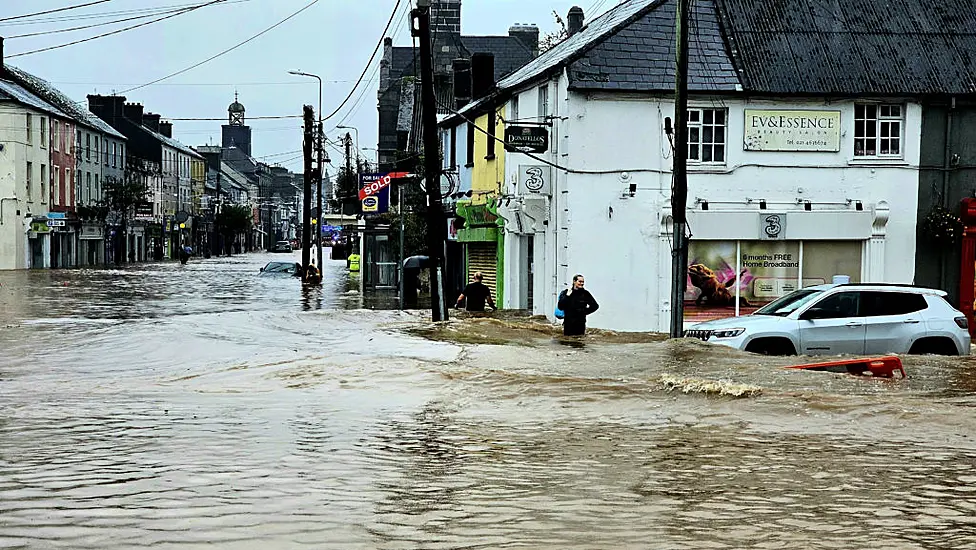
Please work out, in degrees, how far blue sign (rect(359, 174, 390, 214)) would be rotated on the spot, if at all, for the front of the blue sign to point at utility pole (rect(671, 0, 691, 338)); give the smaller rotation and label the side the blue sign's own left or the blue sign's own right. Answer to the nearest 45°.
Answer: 0° — it already faces it

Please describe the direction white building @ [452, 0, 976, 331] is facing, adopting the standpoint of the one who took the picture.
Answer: facing the viewer

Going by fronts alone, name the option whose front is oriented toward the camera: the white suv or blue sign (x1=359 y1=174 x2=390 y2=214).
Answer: the blue sign

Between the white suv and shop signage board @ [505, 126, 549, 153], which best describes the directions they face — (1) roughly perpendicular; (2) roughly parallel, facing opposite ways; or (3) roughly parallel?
roughly perpendicular

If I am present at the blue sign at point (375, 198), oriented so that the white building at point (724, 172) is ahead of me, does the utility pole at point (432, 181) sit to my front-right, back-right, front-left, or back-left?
front-right

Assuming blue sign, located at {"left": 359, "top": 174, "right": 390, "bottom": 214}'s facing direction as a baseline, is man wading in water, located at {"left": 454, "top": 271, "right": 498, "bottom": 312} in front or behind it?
in front

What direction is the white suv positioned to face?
to the viewer's left

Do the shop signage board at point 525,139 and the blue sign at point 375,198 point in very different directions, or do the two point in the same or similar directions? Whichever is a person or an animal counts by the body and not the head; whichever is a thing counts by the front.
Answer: same or similar directions

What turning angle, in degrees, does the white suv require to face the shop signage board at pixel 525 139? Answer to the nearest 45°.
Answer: approximately 45° to its right

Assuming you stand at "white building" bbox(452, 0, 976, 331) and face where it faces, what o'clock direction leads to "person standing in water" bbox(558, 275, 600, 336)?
The person standing in water is roughly at 1 o'clock from the white building.

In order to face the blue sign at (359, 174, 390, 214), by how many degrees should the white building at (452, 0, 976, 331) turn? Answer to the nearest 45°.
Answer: approximately 135° to its right

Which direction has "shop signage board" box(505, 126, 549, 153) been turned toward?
toward the camera

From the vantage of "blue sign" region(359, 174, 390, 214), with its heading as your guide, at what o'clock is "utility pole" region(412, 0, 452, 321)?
The utility pole is roughly at 12 o'clock from the blue sign.

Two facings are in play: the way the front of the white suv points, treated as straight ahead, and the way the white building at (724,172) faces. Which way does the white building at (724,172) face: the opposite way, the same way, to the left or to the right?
to the left

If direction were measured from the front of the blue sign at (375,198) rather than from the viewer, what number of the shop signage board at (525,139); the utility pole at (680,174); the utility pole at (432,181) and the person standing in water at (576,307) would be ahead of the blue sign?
4
